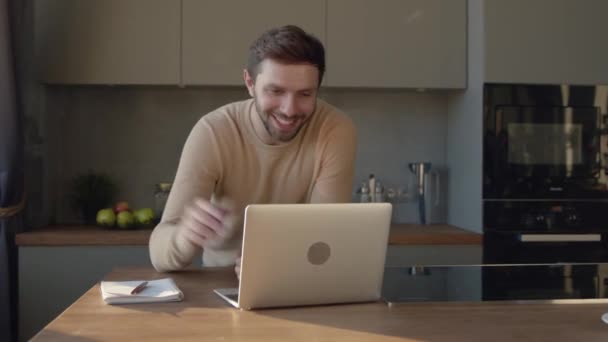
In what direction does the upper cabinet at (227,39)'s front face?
toward the camera

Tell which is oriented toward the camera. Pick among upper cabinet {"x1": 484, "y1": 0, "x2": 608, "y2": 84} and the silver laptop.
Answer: the upper cabinet

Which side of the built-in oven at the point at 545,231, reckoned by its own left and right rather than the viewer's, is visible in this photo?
front

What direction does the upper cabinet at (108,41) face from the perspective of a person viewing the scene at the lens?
facing the viewer

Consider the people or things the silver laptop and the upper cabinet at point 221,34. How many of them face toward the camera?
1

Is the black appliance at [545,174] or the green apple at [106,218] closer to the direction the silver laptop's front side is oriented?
the green apple

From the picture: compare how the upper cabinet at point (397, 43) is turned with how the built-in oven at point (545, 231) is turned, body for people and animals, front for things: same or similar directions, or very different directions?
same or similar directions

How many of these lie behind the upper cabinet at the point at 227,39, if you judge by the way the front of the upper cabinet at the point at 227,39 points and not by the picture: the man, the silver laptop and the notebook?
0

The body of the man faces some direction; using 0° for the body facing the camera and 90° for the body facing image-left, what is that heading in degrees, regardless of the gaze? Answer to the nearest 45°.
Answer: approximately 0°

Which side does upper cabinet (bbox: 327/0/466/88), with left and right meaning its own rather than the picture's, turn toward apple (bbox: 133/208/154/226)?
right

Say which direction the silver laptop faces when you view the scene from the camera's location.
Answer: facing away from the viewer and to the left of the viewer

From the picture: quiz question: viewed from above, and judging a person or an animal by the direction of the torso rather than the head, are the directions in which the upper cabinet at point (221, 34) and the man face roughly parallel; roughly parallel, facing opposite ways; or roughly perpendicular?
roughly parallel

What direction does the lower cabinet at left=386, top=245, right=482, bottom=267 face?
toward the camera

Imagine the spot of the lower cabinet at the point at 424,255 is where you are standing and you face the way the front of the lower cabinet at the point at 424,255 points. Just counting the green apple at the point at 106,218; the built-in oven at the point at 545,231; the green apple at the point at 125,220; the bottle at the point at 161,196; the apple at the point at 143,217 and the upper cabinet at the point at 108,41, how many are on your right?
5

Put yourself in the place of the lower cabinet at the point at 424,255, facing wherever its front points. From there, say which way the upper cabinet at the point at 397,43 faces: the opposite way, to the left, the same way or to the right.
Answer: the same way

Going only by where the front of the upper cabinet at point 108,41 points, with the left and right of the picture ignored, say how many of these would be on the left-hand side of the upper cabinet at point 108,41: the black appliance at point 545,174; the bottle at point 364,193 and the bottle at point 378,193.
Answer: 3
